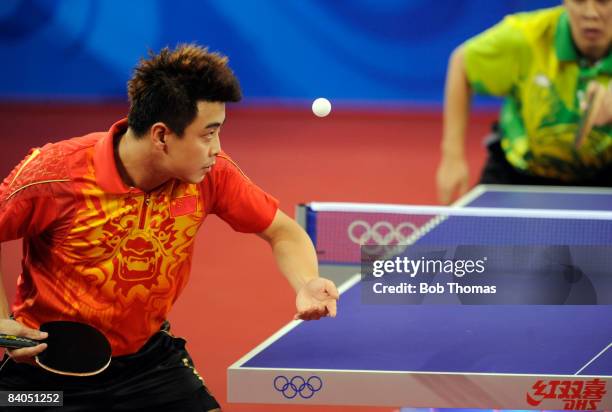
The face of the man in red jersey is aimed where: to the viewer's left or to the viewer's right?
to the viewer's right

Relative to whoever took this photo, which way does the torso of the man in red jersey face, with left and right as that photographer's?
facing the viewer and to the right of the viewer

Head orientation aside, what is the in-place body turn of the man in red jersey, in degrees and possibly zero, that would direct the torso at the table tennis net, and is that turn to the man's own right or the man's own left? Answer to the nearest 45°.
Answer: approximately 45° to the man's own left

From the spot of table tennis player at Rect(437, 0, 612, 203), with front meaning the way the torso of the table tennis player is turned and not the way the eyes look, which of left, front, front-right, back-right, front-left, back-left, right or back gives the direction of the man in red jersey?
front-right

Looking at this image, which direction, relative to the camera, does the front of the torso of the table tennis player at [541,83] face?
toward the camera
